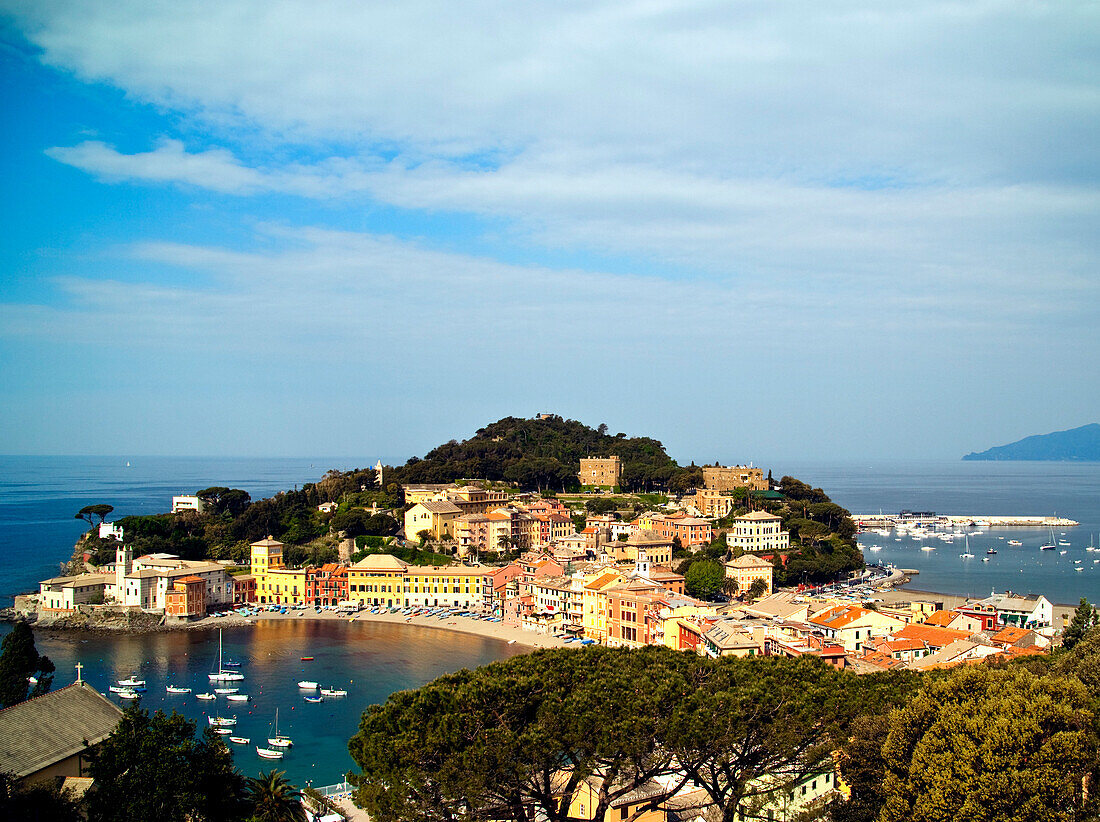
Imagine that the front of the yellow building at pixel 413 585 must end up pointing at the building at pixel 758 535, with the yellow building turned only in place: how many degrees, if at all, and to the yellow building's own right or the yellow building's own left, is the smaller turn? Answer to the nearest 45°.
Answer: approximately 90° to the yellow building's own left

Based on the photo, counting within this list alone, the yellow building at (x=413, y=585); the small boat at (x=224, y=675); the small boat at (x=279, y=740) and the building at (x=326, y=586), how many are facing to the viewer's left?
2

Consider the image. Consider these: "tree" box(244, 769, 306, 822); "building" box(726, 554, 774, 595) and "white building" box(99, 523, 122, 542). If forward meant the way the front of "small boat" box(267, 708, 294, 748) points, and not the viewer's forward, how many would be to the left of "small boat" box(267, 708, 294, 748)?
1

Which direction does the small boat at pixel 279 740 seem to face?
to the viewer's left

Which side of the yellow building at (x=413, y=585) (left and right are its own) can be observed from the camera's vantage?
front

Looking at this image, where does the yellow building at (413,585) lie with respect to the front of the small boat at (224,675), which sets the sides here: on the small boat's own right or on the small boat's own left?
on the small boat's own right

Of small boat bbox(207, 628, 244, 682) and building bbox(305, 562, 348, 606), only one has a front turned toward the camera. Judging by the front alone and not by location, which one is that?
the building

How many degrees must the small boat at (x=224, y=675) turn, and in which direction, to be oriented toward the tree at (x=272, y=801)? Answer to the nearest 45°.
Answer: approximately 90° to its left

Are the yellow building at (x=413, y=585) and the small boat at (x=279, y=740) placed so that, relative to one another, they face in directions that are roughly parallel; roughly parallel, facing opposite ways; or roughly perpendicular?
roughly perpendicular

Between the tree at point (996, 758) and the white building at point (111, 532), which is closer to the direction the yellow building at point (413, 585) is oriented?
the tree

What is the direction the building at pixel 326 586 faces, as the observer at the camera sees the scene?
facing the viewer

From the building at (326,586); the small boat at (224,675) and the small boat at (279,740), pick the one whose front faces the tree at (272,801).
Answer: the building

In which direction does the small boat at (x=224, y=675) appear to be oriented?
to the viewer's left
